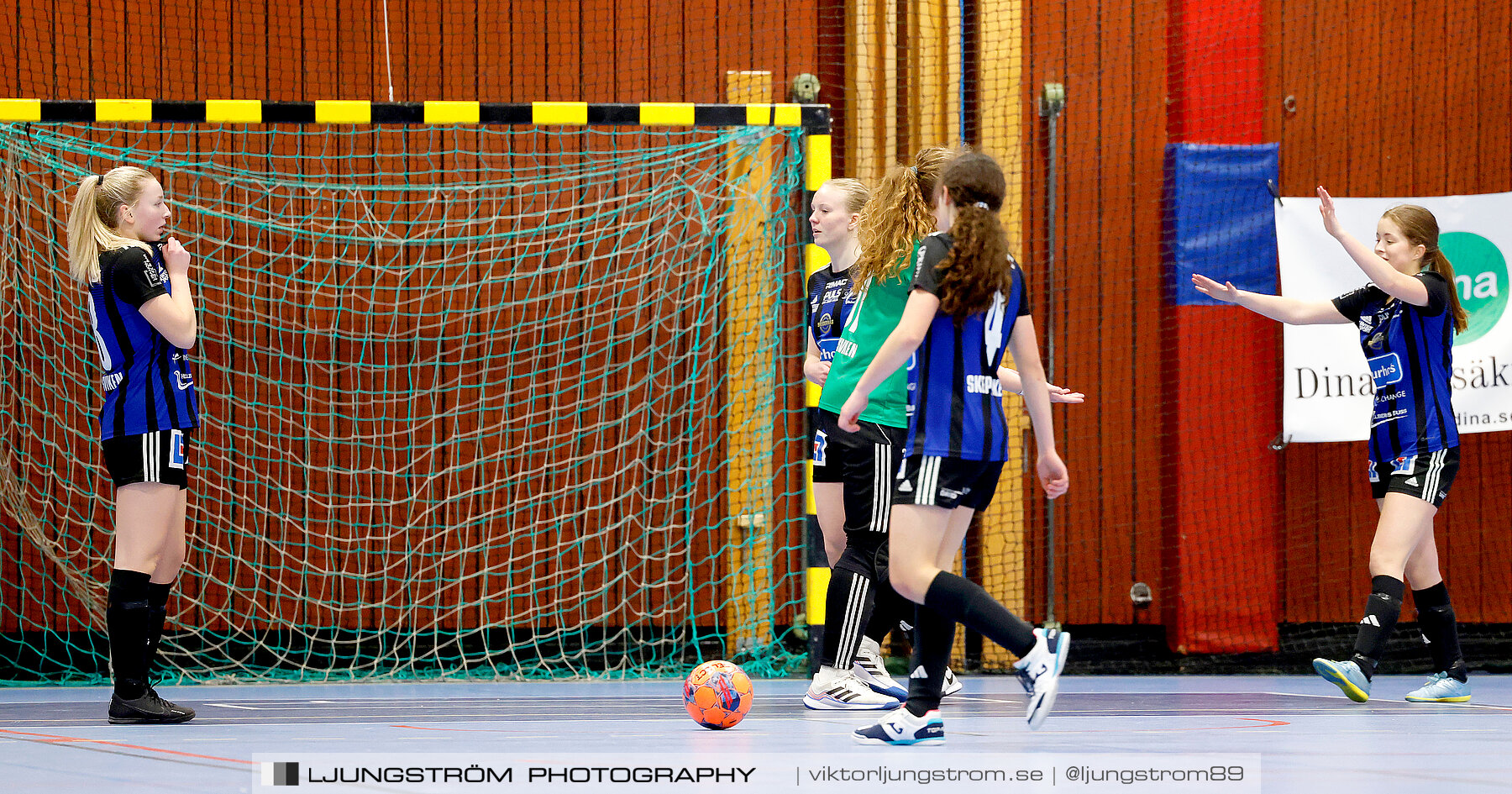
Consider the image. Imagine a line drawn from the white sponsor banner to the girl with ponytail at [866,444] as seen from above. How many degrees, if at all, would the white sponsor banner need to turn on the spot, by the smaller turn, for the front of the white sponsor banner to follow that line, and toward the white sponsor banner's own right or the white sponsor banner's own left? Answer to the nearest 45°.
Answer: approximately 45° to the white sponsor banner's own right

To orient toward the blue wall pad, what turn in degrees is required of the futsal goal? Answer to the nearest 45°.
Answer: approximately 90° to its left

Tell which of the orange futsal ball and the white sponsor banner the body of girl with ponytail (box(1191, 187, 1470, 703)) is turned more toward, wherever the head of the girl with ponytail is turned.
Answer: the orange futsal ball

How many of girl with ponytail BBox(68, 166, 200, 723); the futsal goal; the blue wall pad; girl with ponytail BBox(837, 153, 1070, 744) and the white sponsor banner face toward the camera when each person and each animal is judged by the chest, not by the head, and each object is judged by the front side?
3

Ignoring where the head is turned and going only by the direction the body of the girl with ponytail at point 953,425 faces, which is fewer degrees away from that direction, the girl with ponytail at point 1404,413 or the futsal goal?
the futsal goal

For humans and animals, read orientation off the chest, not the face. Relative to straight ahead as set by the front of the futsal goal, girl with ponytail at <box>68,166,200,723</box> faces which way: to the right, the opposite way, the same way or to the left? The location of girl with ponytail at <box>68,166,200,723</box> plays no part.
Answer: to the left

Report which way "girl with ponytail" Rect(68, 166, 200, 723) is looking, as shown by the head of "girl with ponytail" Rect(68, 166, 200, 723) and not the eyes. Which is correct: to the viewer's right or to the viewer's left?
to the viewer's right

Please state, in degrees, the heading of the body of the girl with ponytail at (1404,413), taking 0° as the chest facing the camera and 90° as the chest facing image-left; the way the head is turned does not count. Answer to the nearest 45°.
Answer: approximately 45°

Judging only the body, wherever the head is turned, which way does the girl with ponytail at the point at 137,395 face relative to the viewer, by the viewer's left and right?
facing to the right of the viewer

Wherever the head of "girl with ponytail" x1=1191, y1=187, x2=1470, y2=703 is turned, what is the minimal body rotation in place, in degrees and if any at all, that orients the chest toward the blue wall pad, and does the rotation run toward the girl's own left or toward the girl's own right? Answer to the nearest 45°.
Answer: approximately 90° to the girl's own right

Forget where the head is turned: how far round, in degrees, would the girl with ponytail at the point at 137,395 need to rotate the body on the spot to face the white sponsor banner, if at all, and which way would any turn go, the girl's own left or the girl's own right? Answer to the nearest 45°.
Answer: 0° — they already face it

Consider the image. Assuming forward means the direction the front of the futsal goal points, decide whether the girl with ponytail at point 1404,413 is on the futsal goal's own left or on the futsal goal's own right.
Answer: on the futsal goal's own left

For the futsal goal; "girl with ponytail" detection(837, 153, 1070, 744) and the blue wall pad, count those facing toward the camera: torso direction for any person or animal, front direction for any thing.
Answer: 2
